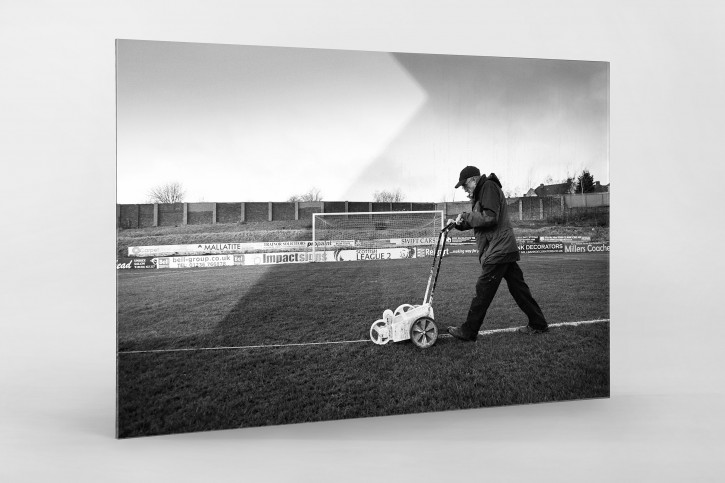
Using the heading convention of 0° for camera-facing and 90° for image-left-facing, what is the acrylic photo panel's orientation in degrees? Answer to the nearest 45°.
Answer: approximately 315°
